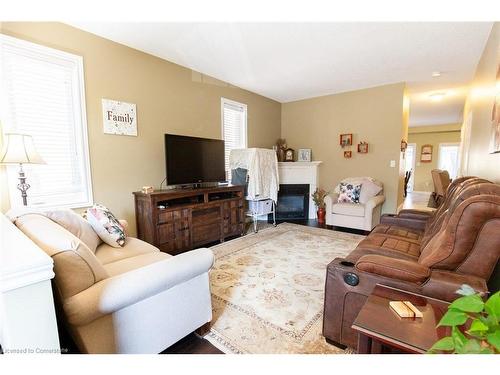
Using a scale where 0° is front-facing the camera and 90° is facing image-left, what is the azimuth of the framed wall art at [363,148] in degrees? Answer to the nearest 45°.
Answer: approximately 0°

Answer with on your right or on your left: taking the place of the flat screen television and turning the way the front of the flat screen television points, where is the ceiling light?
on your left

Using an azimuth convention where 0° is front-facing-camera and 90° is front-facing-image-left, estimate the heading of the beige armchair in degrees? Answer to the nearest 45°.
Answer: approximately 45°

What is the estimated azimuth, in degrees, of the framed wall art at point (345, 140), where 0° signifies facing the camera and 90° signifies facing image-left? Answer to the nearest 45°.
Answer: approximately 0°

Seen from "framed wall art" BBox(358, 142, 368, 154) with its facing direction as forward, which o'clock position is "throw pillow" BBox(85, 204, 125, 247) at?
The throw pillow is roughly at 1 o'clock from the framed wall art.

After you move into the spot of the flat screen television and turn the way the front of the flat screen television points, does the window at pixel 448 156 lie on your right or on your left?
on your left

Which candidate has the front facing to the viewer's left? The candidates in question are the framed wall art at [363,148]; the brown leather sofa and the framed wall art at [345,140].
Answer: the brown leather sofa
